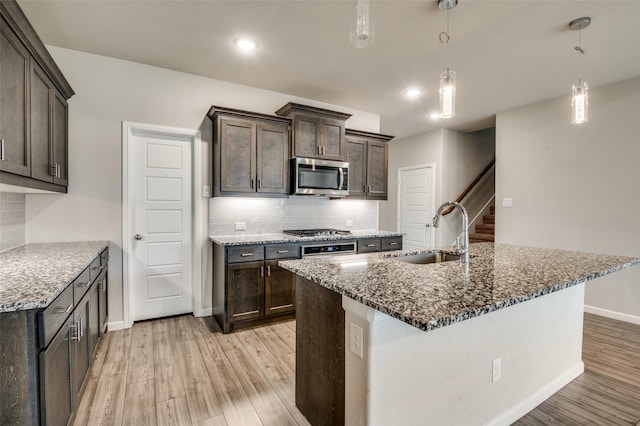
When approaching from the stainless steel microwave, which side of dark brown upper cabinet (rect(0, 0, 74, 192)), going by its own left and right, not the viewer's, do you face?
front

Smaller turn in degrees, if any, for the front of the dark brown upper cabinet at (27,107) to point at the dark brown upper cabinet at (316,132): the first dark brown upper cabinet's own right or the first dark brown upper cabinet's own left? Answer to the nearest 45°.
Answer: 0° — it already faces it

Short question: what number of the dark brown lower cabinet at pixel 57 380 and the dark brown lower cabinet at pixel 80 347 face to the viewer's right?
2

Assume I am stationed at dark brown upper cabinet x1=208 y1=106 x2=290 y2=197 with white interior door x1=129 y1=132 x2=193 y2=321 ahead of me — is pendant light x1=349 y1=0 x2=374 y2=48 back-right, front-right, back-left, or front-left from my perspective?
back-left

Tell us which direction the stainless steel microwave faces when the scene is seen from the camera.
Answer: facing the viewer and to the right of the viewer

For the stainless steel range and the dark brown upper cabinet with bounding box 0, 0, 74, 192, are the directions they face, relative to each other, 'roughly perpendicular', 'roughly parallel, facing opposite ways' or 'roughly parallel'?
roughly perpendicular

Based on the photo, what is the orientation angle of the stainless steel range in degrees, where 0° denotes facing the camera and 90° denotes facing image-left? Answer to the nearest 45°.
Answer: approximately 315°

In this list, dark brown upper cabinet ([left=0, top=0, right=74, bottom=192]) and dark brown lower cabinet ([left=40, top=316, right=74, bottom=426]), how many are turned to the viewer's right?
2

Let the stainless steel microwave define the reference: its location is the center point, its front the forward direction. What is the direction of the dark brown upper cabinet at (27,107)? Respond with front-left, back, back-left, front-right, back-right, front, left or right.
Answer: right

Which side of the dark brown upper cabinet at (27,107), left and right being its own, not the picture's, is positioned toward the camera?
right

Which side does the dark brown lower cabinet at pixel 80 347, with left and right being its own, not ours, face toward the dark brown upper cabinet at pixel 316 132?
front

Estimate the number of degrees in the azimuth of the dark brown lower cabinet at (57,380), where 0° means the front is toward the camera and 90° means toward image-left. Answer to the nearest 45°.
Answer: approximately 270°

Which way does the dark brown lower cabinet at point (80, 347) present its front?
to the viewer's right

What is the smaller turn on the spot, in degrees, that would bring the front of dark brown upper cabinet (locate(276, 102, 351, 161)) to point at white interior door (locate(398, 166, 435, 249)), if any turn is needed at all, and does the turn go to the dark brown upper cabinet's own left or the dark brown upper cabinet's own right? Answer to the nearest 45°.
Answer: approximately 90° to the dark brown upper cabinet's own left

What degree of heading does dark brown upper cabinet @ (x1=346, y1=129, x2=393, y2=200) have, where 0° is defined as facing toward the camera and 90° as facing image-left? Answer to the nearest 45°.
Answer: approximately 315°
